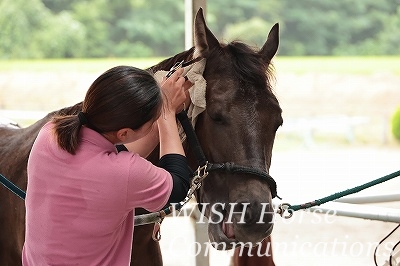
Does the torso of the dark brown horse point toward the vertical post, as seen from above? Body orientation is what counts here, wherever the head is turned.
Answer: no

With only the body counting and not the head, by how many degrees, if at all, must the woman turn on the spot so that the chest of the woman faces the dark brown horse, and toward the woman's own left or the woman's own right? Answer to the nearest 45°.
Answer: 0° — they already face it

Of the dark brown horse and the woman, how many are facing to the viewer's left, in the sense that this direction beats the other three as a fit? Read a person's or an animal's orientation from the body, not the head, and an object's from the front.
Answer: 0

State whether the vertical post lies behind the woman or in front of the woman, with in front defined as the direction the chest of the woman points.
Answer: in front

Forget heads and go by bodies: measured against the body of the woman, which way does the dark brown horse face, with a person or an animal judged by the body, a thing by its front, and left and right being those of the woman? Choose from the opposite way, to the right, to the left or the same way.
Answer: to the right

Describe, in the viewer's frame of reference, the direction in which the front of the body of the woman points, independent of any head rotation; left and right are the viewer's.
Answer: facing away from the viewer and to the right of the viewer

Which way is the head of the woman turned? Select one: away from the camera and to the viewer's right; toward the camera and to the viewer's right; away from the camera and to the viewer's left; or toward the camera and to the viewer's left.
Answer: away from the camera and to the viewer's right

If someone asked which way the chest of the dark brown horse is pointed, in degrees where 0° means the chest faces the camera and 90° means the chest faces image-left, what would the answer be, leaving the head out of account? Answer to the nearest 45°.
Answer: approximately 315°

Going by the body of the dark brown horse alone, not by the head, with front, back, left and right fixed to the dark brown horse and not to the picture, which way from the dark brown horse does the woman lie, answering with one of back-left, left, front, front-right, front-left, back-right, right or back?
right
